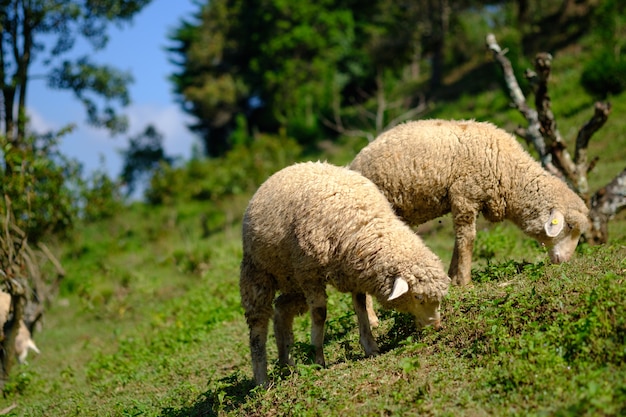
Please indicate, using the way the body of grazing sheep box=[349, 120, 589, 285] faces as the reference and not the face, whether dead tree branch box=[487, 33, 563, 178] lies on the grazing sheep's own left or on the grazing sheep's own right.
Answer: on the grazing sheep's own left

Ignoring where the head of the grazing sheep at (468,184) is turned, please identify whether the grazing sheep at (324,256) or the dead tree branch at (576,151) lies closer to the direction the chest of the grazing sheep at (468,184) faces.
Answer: the dead tree branch

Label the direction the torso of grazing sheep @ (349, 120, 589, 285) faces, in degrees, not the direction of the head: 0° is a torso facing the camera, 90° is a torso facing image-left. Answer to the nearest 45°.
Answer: approximately 270°

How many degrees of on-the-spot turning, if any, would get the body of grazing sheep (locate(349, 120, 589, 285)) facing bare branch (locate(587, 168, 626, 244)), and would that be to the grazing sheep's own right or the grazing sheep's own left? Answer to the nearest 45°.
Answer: approximately 45° to the grazing sheep's own left

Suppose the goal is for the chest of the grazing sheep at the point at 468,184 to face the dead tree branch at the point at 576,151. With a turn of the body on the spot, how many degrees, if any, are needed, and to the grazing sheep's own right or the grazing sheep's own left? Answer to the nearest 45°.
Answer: approximately 45° to the grazing sheep's own left

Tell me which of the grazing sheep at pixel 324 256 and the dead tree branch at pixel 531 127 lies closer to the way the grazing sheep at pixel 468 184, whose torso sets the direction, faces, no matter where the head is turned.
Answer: the dead tree branch

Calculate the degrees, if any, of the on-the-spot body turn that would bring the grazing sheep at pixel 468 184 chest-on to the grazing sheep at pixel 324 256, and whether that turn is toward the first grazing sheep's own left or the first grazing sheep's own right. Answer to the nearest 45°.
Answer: approximately 135° to the first grazing sheep's own right
